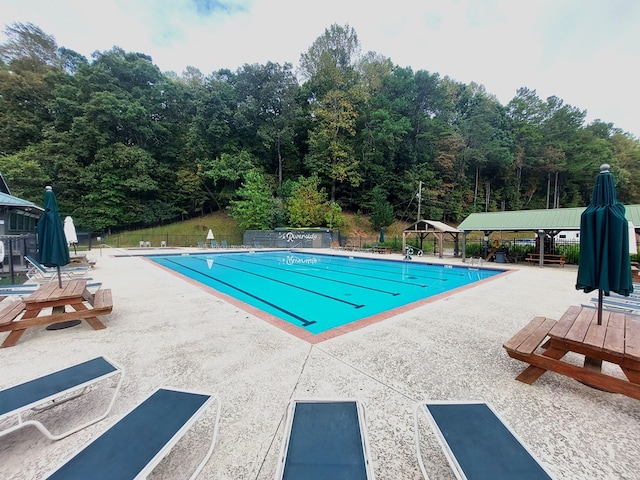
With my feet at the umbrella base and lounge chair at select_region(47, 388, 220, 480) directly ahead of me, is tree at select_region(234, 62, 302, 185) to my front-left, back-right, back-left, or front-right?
back-left

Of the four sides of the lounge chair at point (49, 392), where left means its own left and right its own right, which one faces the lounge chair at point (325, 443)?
right

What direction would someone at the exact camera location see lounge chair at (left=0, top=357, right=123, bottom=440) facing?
facing away from the viewer and to the right of the viewer

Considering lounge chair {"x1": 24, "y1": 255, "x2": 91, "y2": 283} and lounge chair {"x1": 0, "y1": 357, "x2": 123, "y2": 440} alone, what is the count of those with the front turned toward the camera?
0

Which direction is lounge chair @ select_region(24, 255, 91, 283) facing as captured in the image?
to the viewer's right

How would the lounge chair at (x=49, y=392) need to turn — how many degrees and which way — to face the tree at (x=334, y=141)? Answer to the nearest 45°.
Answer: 0° — it already faces it

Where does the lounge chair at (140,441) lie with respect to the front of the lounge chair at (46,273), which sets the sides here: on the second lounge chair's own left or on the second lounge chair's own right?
on the second lounge chair's own right

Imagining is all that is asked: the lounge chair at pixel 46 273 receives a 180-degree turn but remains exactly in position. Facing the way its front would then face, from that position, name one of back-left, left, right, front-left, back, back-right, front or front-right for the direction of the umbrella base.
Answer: left

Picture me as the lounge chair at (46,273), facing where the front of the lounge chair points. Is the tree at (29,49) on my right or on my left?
on my left

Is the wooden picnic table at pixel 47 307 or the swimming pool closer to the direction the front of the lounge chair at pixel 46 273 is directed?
the swimming pool

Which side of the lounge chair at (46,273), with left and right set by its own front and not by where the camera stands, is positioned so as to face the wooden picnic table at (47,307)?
right

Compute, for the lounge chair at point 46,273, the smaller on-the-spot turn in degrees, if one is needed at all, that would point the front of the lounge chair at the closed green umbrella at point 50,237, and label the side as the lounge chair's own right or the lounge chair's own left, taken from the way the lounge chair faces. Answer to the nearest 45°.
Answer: approximately 90° to the lounge chair's own right

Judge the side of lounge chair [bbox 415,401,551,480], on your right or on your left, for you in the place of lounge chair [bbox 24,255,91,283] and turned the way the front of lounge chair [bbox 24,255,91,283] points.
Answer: on your right

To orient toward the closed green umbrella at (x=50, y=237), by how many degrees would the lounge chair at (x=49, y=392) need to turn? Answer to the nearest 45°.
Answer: approximately 45° to its left

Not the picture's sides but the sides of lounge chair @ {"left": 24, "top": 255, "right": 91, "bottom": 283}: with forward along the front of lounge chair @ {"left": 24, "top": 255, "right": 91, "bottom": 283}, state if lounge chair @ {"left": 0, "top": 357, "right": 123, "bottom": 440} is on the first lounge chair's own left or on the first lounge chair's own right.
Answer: on the first lounge chair's own right

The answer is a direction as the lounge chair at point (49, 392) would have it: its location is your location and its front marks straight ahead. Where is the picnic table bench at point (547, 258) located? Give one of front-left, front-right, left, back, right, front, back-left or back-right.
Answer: front-right
